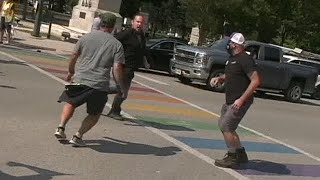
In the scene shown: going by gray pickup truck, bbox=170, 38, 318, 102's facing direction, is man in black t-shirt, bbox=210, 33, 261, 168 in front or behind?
in front

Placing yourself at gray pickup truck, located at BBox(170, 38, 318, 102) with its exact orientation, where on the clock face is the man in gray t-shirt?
The man in gray t-shirt is roughly at 11 o'clock from the gray pickup truck.

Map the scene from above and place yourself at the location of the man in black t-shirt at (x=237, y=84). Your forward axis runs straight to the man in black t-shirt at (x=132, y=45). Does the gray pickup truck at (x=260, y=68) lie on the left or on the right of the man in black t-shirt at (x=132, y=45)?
right

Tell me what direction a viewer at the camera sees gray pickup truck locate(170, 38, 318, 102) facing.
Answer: facing the viewer and to the left of the viewer

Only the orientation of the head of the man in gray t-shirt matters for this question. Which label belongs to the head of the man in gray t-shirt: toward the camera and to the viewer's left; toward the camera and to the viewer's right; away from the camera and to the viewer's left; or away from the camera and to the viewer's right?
away from the camera and to the viewer's right

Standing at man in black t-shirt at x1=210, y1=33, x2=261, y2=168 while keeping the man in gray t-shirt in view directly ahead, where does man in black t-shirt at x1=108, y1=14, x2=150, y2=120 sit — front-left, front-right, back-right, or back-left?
front-right
